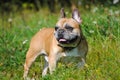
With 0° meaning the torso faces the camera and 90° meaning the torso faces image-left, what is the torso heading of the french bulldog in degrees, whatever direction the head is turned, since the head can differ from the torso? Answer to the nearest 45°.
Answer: approximately 315°
